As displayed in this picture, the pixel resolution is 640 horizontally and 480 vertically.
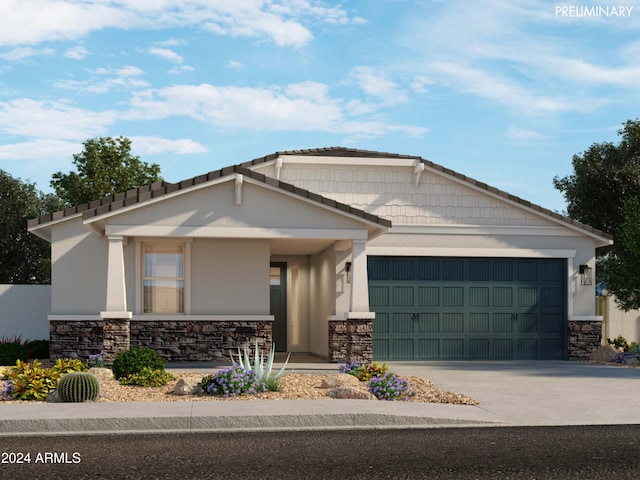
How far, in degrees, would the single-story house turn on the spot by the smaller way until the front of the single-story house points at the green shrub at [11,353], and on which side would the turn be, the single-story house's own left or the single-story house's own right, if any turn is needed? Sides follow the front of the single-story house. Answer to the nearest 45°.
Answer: approximately 90° to the single-story house's own right

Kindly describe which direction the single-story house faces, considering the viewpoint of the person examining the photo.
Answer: facing the viewer

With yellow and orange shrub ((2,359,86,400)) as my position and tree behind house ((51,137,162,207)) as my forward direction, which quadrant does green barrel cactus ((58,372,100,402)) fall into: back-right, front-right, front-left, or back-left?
back-right

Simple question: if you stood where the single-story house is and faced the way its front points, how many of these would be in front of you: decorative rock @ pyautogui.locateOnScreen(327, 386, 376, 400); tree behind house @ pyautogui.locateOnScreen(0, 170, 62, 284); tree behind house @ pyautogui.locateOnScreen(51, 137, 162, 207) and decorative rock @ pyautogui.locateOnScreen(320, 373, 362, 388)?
2

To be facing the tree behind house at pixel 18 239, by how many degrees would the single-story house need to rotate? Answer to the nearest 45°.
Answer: approximately 135° to its right

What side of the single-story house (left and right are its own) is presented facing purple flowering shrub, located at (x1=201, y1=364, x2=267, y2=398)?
front

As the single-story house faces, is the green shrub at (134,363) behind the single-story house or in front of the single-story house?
in front

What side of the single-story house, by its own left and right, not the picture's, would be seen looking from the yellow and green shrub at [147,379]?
front

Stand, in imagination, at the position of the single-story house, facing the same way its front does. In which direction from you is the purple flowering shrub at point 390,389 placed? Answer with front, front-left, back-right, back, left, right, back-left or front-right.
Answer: front

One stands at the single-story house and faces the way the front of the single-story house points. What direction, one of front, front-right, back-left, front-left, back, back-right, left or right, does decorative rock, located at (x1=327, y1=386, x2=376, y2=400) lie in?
front

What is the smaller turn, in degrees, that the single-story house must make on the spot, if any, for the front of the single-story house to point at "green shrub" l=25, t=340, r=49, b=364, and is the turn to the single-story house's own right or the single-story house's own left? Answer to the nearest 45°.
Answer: approximately 90° to the single-story house's own right

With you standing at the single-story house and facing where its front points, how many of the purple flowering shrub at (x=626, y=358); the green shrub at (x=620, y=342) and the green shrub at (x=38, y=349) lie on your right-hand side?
1
